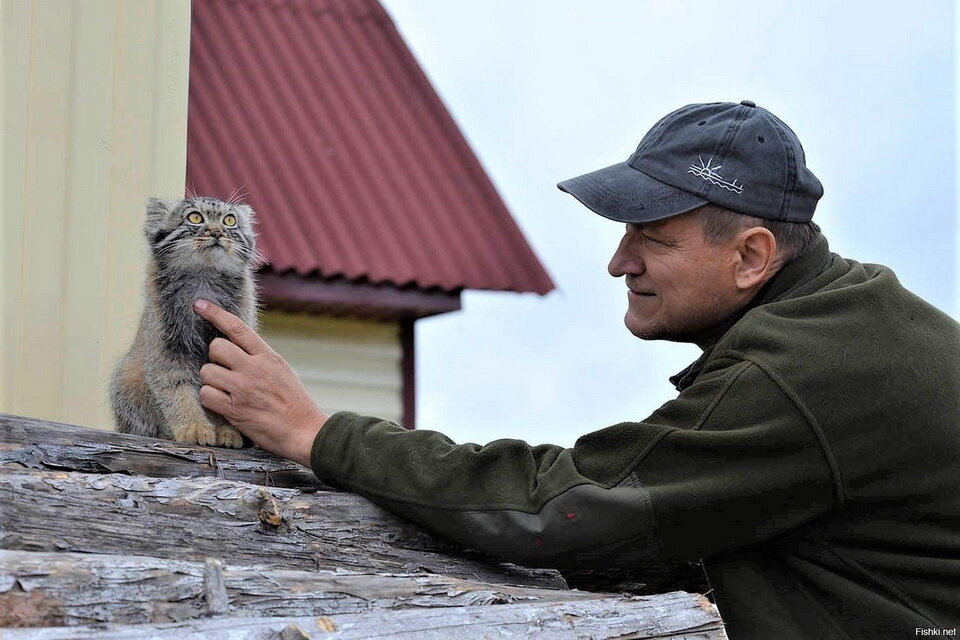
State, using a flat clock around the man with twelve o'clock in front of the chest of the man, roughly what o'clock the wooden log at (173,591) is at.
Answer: The wooden log is roughly at 11 o'clock from the man.

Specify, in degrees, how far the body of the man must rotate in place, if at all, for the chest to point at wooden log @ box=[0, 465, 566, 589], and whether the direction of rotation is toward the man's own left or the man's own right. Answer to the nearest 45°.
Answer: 0° — they already face it

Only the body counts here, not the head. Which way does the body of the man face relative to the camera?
to the viewer's left

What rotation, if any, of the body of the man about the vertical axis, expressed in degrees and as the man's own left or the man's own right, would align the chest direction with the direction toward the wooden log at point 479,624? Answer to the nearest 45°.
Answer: approximately 45° to the man's own left

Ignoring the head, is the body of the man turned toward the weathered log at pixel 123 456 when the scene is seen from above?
yes

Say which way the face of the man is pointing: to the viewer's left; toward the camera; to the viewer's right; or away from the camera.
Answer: to the viewer's left
